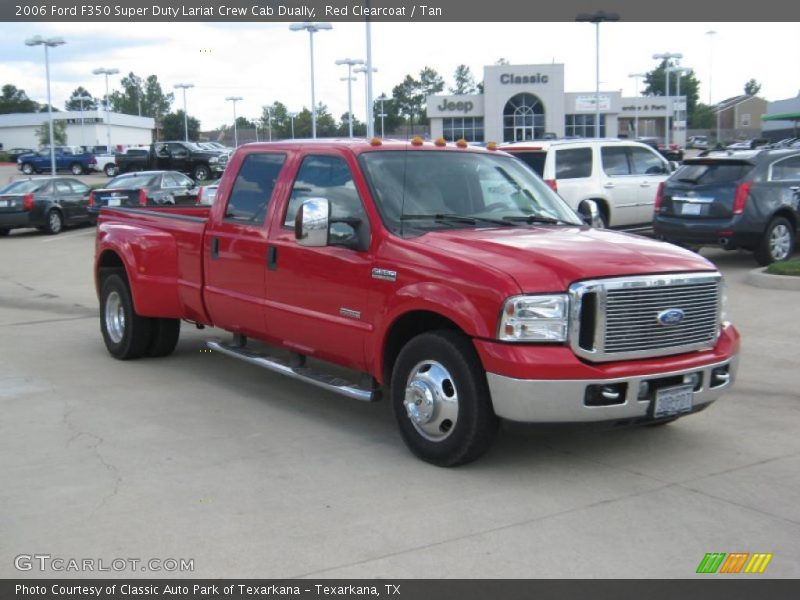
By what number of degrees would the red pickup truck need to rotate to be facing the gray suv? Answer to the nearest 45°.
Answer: approximately 90° to its left

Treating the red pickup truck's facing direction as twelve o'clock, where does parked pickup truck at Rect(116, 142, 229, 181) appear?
The parked pickup truck is roughly at 7 o'clock from the red pickup truck.

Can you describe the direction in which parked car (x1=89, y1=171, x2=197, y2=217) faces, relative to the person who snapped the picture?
facing away from the viewer and to the right of the viewer

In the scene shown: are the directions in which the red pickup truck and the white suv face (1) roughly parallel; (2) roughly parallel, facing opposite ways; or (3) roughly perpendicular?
roughly perpendicular

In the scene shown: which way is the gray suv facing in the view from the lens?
facing away from the viewer and to the right of the viewer

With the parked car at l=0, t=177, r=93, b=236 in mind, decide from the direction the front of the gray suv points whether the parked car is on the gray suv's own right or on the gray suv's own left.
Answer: on the gray suv's own left

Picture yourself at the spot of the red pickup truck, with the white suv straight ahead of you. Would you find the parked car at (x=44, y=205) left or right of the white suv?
left

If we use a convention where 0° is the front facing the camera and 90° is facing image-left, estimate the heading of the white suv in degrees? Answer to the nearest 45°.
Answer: approximately 225°

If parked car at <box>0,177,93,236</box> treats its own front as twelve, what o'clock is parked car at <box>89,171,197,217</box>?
parked car at <box>89,171,197,217</box> is roughly at 3 o'clock from parked car at <box>0,177,93,236</box>.

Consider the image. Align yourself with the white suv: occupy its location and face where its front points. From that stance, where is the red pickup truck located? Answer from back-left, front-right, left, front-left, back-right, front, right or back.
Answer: back-right

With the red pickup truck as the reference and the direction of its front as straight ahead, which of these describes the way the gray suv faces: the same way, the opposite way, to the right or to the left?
to the left

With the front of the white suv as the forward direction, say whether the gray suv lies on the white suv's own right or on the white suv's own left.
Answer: on the white suv's own right

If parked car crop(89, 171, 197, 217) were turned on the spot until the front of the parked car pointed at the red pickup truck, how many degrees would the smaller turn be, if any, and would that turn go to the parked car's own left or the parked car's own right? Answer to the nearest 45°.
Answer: approximately 135° to the parked car's own right
